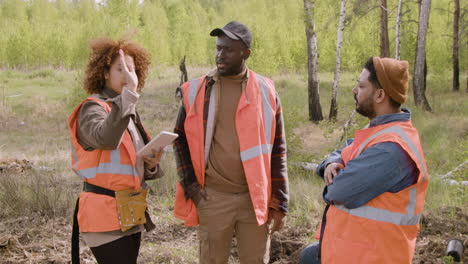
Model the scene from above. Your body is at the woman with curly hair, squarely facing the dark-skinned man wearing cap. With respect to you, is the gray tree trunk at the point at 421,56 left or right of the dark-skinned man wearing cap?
left

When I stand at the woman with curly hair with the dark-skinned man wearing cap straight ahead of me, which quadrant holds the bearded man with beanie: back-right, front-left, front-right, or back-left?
front-right

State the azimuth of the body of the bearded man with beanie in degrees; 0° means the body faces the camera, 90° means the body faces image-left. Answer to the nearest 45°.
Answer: approximately 90°

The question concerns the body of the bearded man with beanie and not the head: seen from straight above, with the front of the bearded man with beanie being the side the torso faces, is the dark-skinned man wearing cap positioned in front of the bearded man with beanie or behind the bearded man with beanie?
in front

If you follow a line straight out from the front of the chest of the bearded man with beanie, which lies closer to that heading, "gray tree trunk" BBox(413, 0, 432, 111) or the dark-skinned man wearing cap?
the dark-skinned man wearing cap

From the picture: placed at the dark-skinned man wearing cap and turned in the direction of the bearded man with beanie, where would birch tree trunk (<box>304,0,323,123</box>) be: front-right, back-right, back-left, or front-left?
back-left

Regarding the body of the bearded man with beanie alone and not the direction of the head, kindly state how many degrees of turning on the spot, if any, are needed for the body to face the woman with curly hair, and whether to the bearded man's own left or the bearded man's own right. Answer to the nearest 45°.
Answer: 0° — they already face them

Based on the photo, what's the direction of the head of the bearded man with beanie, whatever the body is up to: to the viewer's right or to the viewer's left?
to the viewer's left

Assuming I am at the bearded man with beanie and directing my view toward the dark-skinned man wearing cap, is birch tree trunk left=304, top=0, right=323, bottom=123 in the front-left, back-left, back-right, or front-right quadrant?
front-right

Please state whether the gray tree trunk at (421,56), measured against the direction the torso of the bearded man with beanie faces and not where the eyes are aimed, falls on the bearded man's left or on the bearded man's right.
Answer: on the bearded man's right

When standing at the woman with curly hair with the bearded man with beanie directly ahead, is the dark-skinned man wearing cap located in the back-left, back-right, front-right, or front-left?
front-left

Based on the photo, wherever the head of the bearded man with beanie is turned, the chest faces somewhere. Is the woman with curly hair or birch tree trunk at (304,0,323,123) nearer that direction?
the woman with curly hair

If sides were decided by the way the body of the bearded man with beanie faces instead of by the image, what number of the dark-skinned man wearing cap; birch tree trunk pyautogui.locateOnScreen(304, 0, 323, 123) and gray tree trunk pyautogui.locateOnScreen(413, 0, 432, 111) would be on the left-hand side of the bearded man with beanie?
0

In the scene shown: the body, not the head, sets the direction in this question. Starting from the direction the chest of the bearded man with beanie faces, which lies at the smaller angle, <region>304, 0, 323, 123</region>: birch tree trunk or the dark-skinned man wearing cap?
the dark-skinned man wearing cap

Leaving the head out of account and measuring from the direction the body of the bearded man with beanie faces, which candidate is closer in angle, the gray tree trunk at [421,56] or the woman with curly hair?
the woman with curly hair

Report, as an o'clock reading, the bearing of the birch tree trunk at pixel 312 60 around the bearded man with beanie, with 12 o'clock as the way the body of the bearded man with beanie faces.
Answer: The birch tree trunk is roughly at 3 o'clock from the bearded man with beanie.
